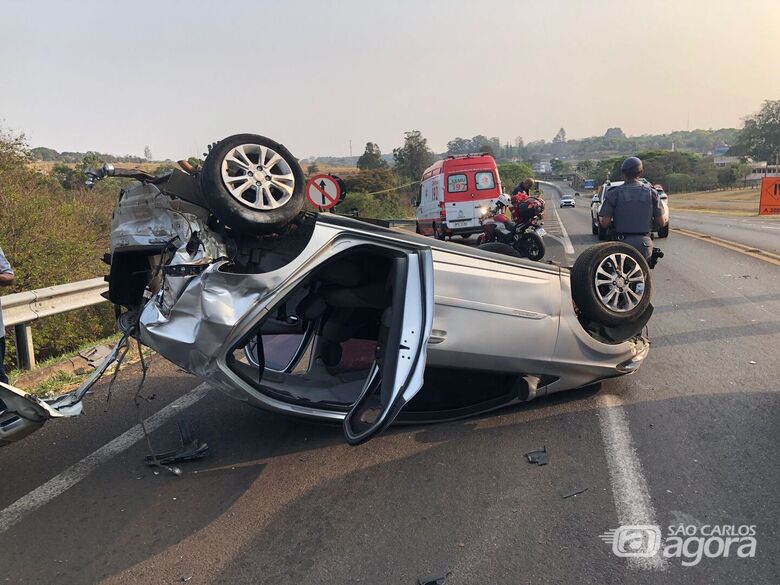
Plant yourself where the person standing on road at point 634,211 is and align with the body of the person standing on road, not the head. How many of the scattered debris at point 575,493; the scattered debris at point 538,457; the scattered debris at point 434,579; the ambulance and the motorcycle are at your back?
3

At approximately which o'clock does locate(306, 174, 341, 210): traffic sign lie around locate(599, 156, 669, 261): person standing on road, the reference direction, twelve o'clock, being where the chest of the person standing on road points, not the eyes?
The traffic sign is roughly at 10 o'clock from the person standing on road.

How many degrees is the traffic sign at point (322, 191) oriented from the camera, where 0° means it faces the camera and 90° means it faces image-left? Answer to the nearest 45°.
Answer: approximately 0°

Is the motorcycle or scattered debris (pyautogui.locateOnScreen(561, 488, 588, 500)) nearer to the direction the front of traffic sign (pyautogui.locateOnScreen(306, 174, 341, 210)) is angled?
the scattered debris

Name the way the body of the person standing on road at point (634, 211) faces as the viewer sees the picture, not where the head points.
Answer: away from the camera

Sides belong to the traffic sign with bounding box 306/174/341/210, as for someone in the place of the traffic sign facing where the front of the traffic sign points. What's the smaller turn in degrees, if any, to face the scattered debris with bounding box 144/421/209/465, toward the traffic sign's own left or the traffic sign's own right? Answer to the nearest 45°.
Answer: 0° — it already faces it

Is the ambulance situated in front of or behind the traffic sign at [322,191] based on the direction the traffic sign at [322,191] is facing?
behind

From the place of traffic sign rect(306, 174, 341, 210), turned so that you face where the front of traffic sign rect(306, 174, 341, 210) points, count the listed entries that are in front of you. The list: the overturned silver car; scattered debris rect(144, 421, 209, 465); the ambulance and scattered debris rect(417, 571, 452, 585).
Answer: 3

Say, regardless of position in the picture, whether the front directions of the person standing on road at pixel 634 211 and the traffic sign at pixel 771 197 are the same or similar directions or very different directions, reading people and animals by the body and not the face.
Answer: very different directions

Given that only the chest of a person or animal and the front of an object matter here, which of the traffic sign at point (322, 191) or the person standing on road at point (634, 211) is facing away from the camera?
the person standing on road

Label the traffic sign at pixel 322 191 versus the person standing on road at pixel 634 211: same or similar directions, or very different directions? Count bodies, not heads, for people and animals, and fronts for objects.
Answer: very different directions
